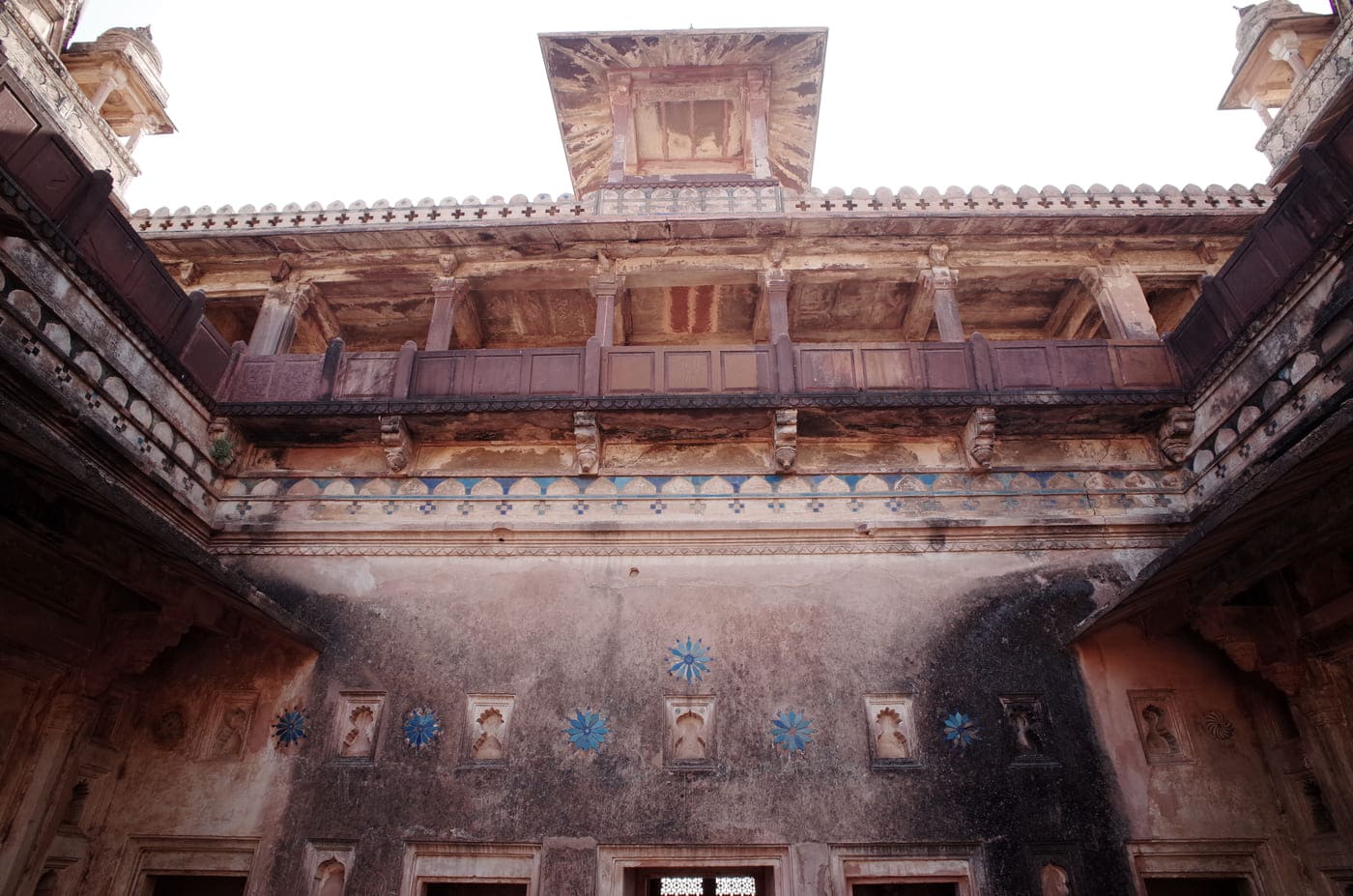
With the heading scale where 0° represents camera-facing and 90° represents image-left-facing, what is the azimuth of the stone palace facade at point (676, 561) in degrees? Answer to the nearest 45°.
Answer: approximately 0°
